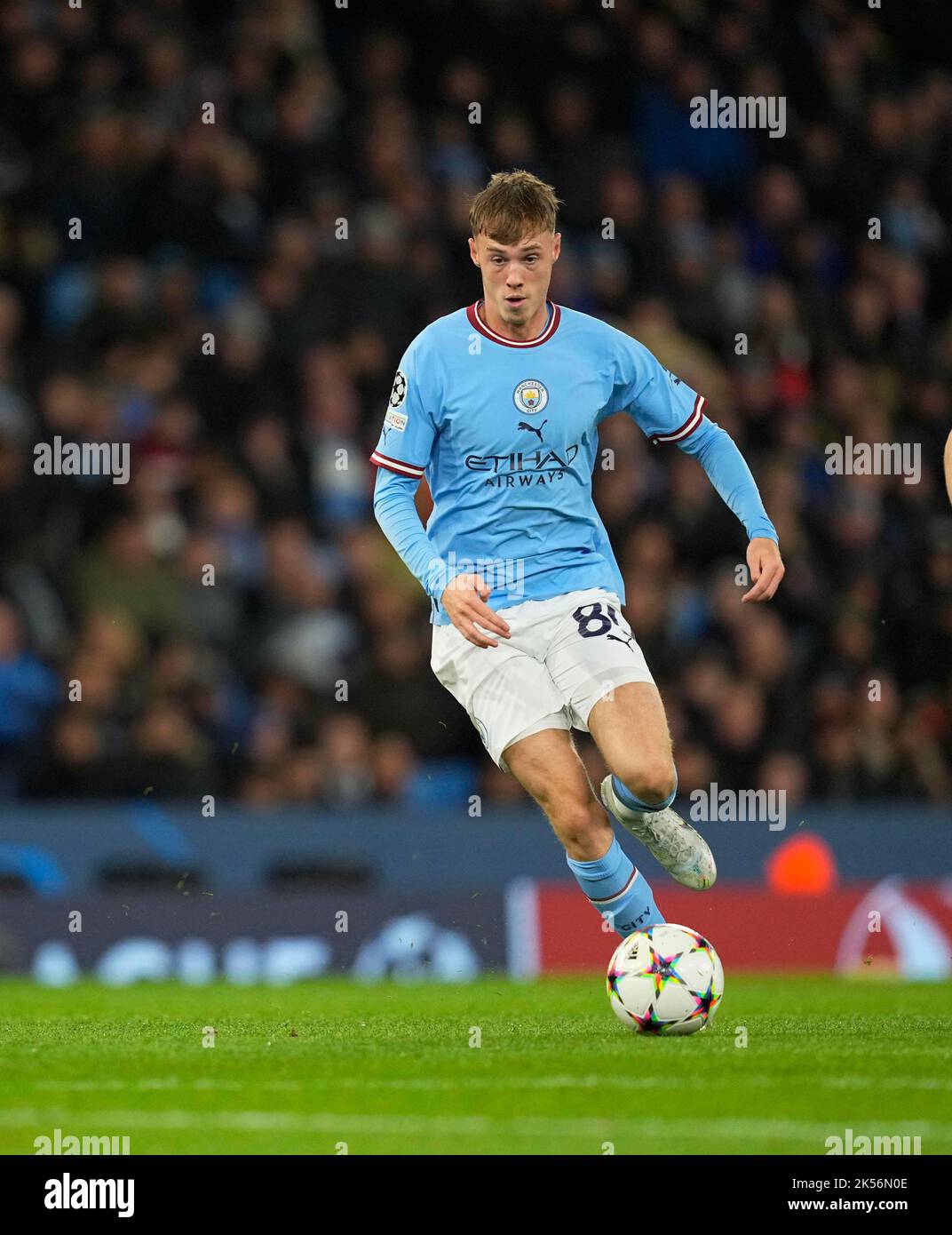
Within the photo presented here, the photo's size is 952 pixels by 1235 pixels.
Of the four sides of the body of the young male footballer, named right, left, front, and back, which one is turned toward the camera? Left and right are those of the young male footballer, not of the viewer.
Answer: front
